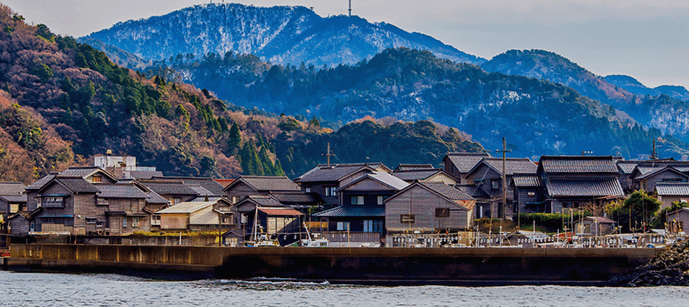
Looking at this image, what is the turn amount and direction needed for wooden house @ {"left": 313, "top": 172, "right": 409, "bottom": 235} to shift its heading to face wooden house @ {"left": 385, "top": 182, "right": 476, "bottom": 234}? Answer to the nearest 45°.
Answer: approximately 45° to its left

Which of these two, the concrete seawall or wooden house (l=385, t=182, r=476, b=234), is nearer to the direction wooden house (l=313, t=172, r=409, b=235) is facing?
the concrete seawall

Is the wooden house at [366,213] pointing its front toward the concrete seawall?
yes

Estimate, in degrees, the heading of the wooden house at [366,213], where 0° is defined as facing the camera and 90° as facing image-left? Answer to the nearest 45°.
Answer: approximately 0°

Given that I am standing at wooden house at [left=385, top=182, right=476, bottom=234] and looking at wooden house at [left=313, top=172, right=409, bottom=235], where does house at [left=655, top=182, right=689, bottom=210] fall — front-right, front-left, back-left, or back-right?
back-right

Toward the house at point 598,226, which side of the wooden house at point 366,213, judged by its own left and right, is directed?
left

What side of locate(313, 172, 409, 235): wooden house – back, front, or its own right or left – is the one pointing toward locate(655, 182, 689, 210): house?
left

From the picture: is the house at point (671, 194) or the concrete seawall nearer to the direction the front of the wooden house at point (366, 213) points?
the concrete seawall
